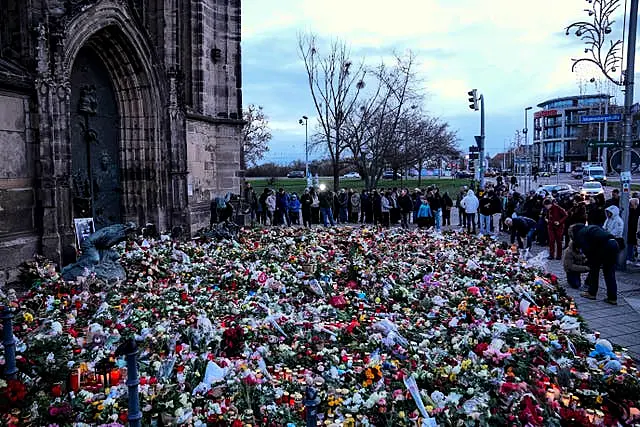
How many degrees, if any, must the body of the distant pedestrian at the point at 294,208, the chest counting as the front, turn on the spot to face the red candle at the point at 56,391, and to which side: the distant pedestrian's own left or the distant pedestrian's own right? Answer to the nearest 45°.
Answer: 0° — they already face it

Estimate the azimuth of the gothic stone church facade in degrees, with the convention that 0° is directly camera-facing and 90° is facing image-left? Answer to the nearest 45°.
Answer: approximately 315°

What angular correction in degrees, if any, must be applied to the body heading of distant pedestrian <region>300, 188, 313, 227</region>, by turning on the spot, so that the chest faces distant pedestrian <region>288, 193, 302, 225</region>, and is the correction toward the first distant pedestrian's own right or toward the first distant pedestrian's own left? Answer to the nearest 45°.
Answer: approximately 135° to the first distant pedestrian's own right

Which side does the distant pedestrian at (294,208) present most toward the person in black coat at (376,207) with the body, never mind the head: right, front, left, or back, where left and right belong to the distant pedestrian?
left

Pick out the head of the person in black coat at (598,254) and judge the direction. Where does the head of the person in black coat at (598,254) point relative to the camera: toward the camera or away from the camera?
away from the camera

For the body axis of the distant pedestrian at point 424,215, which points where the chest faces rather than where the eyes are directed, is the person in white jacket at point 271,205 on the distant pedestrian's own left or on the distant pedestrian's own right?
on the distant pedestrian's own right

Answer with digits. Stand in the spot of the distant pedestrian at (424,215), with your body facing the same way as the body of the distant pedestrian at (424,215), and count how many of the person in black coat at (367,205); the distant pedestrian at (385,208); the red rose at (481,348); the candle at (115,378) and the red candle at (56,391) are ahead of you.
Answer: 3
